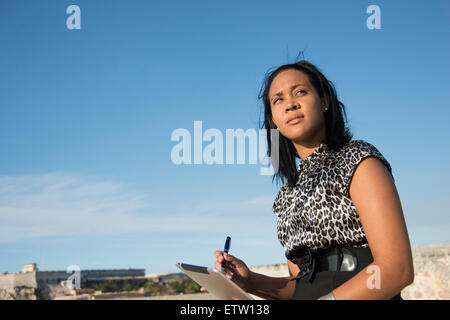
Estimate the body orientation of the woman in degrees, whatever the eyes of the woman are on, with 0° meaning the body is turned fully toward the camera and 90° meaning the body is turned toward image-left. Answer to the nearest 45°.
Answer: approximately 45°
